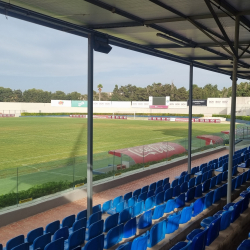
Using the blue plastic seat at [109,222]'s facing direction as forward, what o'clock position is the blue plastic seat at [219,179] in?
the blue plastic seat at [219,179] is roughly at 3 o'clock from the blue plastic seat at [109,222].

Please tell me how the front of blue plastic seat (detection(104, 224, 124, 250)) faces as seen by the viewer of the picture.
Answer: facing away from the viewer and to the left of the viewer

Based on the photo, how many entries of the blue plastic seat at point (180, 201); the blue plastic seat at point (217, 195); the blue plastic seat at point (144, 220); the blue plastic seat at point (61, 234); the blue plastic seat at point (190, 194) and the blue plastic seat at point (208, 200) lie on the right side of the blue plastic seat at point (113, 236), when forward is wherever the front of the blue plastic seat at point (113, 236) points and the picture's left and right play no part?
5

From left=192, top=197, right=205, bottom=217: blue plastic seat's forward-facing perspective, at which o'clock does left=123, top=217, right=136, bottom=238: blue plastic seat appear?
left=123, top=217, right=136, bottom=238: blue plastic seat is roughly at 9 o'clock from left=192, top=197, right=205, bottom=217: blue plastic seat.

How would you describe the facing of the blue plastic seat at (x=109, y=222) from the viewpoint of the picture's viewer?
facing away from the viewer and to the left of the viewer

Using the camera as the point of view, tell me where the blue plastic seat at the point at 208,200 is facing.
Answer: facing away from the viewer and to the left of the viewer

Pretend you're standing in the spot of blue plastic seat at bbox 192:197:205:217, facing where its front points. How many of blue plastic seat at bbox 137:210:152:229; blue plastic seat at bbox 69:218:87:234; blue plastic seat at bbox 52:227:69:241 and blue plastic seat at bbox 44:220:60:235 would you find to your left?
4

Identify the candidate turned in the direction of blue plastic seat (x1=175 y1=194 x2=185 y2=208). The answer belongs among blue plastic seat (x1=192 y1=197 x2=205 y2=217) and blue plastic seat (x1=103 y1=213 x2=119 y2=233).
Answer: blue plastic seat (x1=192 y1=197 x2=205 y2=217)

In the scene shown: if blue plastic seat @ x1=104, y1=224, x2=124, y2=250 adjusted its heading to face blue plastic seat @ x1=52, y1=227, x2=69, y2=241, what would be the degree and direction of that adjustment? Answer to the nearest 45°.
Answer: approximately 45° to its left

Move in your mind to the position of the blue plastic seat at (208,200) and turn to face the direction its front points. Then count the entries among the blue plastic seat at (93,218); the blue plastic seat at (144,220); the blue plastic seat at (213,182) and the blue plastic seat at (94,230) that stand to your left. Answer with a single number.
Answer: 3

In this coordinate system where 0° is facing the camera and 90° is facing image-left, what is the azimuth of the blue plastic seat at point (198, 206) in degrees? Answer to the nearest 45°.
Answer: approximately 135°

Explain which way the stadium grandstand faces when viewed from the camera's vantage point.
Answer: facing away from the viewer and to the left of the viewer

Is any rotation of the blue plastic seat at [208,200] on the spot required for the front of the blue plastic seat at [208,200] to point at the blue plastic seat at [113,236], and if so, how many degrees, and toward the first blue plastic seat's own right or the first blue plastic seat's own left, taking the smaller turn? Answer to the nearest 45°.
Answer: approximately 90° to the first blue plastic seat's own left
